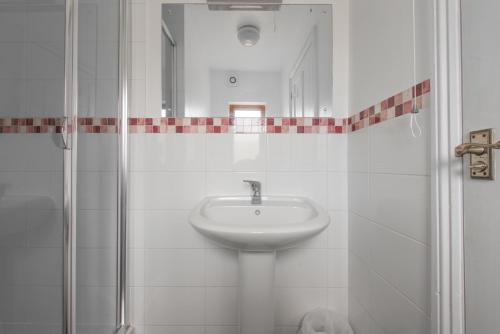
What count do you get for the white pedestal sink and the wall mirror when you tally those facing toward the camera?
2

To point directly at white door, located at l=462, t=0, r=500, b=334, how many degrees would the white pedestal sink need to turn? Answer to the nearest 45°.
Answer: approximately 45° to its left

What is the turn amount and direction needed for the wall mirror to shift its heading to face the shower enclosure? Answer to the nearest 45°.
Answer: approximately 45° to its right

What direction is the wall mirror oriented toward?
toward the camera

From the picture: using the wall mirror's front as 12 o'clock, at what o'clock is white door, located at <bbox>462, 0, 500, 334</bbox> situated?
The white door is roughly at 11 o'clock from the wall mirror.

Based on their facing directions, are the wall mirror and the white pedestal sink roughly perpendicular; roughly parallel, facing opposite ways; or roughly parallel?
roughly parallel

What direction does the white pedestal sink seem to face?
toward the camera

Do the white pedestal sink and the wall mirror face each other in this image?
no
